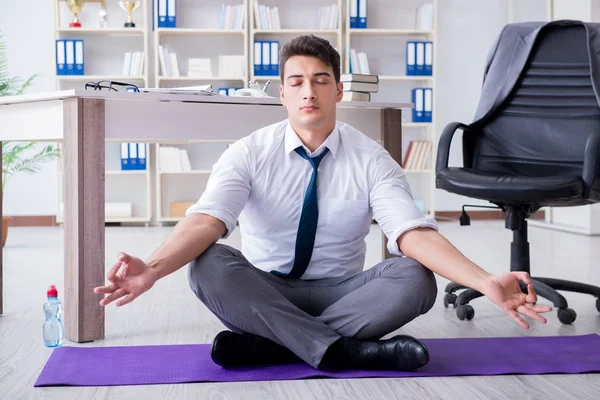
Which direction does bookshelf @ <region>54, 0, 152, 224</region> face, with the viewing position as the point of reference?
facing the viewer

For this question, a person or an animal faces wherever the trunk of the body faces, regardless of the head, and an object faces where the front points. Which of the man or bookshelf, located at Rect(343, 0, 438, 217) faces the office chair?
the bookshelf

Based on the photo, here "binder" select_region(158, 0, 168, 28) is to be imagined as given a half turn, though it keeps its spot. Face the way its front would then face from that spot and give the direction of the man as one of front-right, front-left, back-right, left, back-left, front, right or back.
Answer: back

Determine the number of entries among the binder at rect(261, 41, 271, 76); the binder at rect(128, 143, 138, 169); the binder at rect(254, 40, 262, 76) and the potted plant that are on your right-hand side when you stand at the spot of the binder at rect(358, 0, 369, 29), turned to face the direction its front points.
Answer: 4

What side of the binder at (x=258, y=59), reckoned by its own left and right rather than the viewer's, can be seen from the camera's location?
front

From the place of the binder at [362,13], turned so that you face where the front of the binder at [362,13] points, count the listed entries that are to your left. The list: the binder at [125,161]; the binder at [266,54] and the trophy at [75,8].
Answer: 0

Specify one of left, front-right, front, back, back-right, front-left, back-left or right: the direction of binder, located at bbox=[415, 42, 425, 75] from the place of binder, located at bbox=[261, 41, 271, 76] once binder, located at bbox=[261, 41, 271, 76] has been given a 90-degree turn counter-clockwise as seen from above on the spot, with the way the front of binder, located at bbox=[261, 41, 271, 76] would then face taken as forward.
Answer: front

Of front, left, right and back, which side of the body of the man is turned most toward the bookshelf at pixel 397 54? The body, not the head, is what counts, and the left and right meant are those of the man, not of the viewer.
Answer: back

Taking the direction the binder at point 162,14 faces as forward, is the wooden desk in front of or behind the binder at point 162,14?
in front

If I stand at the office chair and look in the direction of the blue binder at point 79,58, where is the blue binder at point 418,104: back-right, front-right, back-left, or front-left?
front-right

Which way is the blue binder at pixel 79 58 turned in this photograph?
toward the camera

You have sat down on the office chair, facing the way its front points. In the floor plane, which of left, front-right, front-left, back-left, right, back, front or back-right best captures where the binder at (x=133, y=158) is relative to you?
right

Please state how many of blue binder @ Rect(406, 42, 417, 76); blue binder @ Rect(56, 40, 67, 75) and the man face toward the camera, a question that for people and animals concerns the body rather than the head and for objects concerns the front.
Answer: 3

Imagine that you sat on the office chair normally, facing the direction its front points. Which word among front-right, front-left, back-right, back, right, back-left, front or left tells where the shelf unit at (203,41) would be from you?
right

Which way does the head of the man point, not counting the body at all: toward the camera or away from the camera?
toward the camera

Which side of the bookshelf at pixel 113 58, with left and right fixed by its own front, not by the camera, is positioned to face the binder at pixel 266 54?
left

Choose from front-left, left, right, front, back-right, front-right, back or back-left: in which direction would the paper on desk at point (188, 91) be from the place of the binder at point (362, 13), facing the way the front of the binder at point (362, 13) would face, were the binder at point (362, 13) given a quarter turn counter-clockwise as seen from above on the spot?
right

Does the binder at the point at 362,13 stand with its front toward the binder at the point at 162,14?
no

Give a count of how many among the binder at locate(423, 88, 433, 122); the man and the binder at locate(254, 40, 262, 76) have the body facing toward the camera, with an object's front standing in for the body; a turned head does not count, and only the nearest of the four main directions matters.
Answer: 3
